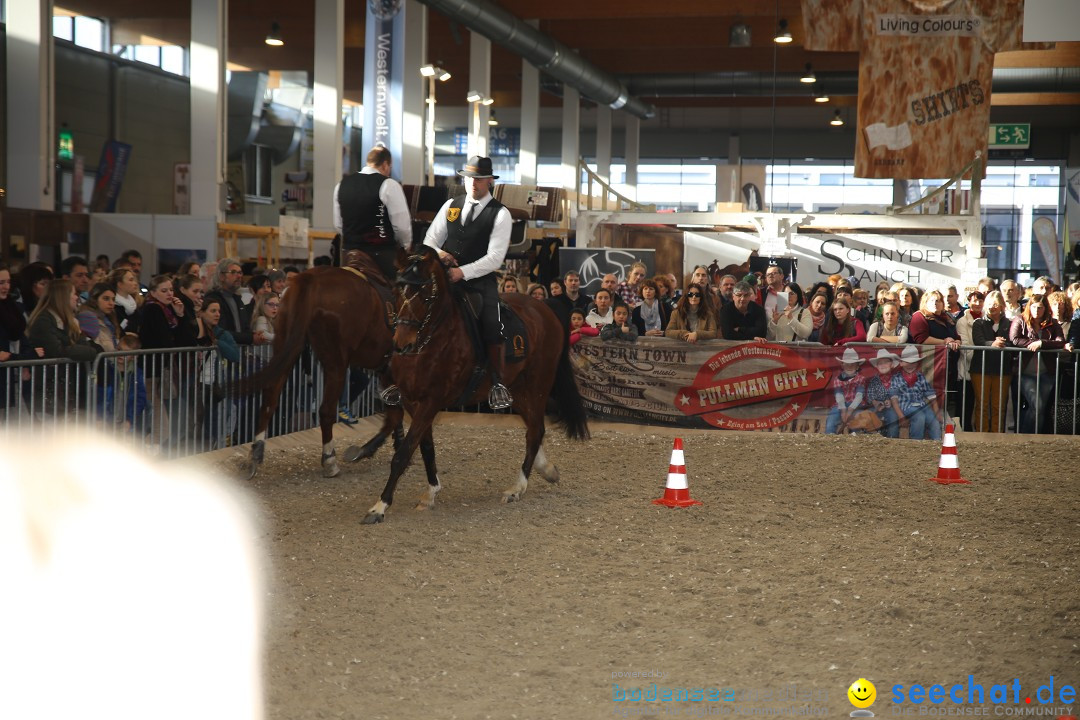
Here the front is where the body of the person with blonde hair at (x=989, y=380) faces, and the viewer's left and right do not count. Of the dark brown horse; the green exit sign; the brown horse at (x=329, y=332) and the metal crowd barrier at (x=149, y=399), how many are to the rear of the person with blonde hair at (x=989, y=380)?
1

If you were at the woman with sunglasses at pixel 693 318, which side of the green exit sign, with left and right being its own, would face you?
front

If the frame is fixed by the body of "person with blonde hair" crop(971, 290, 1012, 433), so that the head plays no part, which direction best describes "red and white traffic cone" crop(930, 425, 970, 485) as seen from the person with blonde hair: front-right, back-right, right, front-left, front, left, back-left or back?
front

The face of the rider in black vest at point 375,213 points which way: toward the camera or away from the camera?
away from the camera

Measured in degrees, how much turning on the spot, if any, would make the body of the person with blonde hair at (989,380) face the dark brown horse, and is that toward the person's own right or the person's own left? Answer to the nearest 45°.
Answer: approximately 45° to the person's own right

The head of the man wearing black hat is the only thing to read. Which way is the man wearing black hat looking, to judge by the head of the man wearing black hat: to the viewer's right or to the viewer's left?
to the viewer's left

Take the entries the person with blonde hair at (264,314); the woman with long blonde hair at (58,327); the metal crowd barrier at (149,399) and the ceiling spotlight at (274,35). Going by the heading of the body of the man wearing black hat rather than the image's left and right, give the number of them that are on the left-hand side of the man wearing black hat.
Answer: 0

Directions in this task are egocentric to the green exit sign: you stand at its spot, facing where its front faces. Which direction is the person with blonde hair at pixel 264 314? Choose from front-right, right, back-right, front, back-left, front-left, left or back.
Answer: front

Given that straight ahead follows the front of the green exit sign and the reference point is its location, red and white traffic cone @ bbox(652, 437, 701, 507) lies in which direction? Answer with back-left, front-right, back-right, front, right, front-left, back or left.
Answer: front

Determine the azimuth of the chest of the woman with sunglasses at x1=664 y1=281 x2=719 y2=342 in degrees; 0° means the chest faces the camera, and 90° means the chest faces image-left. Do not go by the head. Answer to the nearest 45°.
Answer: approximately 0°

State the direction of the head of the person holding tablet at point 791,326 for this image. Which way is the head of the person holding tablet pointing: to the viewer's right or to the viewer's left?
to the viewer's left

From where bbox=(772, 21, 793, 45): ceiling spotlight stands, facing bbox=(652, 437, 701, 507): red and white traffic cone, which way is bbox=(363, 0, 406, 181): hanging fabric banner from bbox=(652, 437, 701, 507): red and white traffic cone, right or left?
right

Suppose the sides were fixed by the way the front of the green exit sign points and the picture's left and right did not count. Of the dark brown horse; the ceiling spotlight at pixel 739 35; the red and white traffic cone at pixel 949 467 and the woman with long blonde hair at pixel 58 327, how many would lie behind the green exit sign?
0

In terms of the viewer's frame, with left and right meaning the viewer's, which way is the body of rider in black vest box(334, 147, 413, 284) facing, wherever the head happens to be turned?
facing away from the viewer and to the right of the viewer

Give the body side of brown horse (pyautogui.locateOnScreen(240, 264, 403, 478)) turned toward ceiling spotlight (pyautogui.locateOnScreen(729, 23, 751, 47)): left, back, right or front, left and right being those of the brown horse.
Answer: front

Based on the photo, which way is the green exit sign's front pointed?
toward the camera

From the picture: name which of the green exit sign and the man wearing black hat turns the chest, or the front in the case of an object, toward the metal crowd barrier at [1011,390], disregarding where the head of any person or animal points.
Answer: the green exit sign
